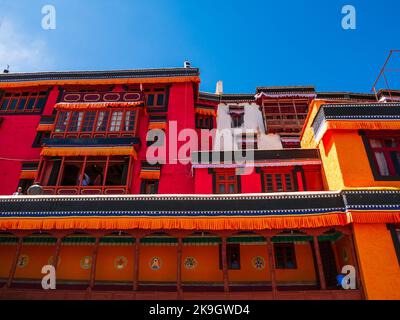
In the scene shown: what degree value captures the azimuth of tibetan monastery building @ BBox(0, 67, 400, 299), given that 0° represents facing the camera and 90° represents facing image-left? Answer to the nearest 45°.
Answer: approximately 0°
